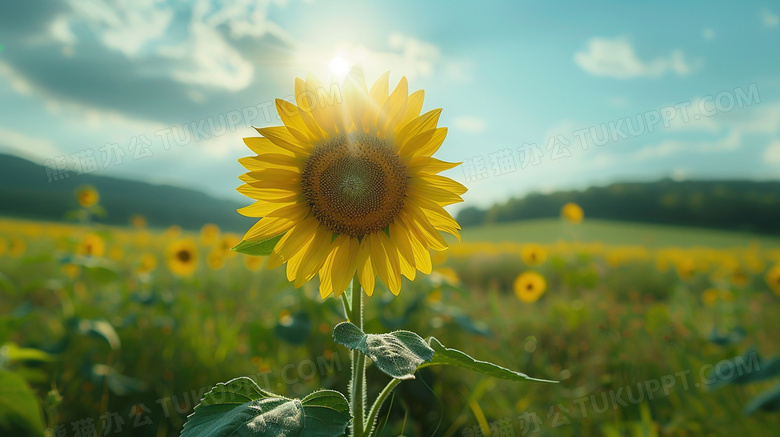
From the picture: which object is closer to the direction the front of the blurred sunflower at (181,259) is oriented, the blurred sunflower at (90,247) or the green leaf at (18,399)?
the green leaf

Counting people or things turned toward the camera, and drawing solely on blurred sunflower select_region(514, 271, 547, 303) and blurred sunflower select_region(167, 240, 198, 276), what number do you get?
2

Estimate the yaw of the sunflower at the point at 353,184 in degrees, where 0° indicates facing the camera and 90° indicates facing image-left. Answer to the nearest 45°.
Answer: approximately 0°

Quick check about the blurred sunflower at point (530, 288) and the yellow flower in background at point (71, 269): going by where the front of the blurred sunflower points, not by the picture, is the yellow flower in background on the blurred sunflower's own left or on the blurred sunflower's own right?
on the blurred sunflower's own right

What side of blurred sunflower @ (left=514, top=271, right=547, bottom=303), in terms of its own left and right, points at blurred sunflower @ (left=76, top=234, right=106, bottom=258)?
right

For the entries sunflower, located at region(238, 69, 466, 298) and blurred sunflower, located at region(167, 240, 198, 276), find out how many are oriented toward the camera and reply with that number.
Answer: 2

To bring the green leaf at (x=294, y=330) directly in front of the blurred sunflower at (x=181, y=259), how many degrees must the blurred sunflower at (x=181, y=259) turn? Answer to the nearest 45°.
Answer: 0° — it already faces it
